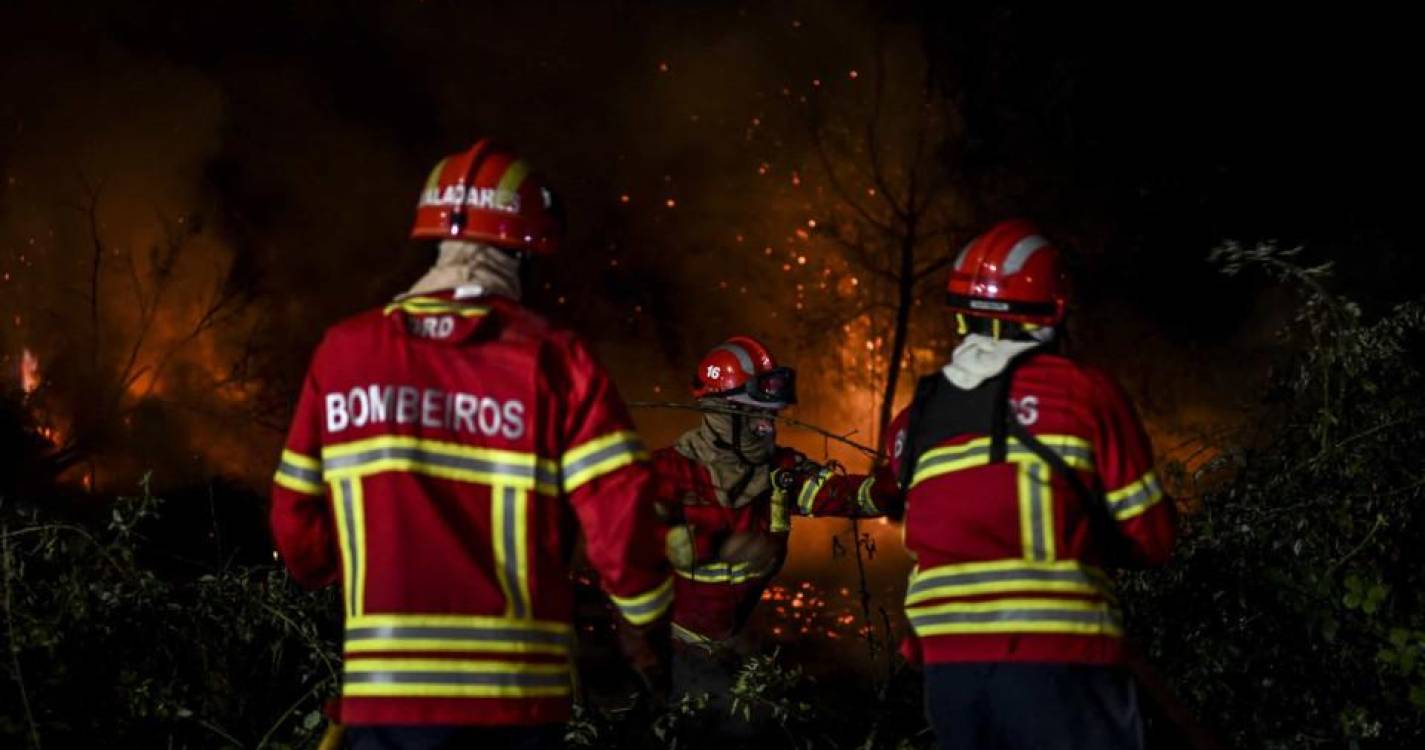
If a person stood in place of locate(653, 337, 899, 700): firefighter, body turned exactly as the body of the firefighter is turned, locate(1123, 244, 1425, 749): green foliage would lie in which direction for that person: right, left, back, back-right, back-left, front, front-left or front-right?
front-left

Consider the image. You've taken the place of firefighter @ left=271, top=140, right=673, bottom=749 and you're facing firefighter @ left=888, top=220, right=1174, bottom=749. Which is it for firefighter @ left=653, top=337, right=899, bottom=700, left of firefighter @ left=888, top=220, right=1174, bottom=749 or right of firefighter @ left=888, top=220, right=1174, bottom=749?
left

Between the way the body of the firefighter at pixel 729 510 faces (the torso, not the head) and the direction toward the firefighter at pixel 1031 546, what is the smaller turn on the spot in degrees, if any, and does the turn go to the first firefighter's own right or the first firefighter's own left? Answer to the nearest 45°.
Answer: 0° — they already face them

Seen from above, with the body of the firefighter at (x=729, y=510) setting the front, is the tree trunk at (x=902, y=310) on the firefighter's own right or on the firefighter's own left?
on the firefighter's own left

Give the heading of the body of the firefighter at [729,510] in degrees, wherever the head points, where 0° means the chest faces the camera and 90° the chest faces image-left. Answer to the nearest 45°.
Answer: approximately 315°

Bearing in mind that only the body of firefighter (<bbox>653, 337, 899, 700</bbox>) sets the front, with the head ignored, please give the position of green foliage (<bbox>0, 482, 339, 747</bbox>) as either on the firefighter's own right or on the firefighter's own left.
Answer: on the firefighter's own right

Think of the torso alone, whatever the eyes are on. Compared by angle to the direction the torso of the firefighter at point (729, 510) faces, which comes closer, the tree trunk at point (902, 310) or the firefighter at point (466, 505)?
the firefighter

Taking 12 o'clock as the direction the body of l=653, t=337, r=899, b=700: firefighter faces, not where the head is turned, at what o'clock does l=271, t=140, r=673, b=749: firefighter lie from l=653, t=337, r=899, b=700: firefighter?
l=271, t=140, r=673, b=749: firefighter is roughly at 2 o'clock from l=653, t=337, r=899, b=700: firefighter.
